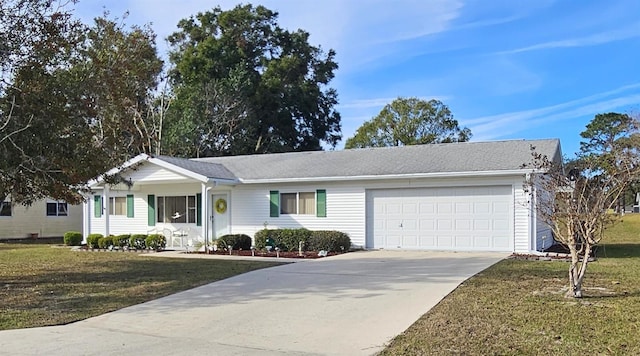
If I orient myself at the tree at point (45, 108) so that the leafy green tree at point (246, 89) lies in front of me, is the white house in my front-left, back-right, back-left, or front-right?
front-right

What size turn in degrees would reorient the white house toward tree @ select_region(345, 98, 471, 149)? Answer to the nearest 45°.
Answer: approximately 135° to its right

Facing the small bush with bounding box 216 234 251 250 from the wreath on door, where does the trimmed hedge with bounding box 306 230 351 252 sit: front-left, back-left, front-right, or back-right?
front-left

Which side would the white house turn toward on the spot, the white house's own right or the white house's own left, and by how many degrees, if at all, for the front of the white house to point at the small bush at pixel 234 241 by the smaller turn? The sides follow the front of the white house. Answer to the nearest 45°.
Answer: approximately 45° to the white house's own right

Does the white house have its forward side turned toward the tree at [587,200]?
no

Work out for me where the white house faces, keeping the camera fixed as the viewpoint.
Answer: facing the viewer and to the left of the viewer

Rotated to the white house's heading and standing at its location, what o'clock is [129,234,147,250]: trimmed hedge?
The trimmed hedge is roughly at 2 o'clock from the white house.

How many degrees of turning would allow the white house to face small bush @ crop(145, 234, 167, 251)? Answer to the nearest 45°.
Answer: approximately 45° to its right

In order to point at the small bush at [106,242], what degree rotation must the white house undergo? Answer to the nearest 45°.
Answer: approximately 45° to its right

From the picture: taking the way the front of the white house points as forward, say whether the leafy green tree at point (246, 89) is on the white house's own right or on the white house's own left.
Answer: on the white house's own right

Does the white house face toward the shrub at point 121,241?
no

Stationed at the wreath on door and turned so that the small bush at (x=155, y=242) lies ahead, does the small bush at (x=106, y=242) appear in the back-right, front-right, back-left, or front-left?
front-right

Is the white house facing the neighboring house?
no
